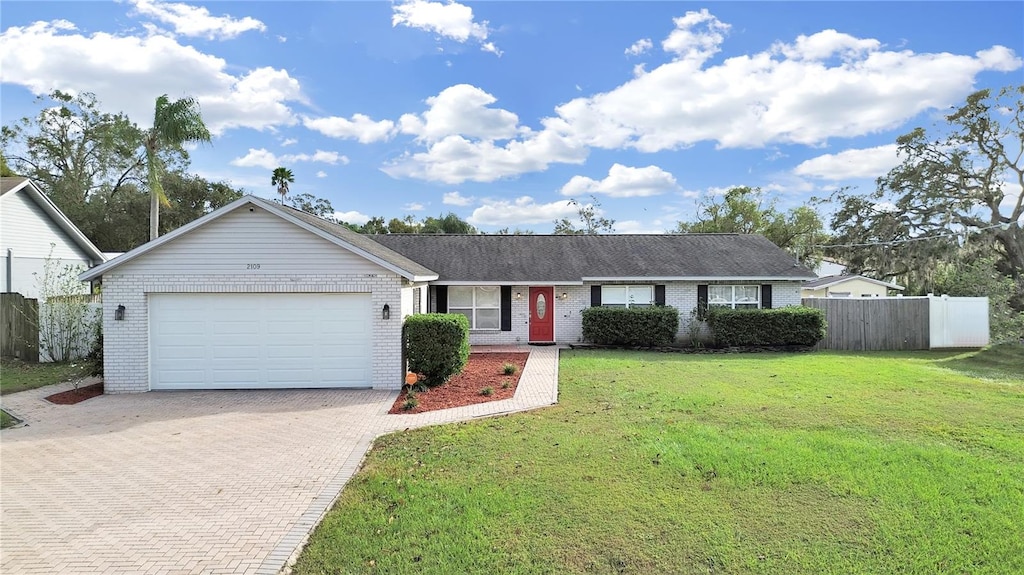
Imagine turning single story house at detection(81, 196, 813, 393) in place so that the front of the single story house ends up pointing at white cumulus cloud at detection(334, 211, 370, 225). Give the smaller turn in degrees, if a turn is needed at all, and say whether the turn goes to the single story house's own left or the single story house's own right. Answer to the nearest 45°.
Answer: approximately 180°

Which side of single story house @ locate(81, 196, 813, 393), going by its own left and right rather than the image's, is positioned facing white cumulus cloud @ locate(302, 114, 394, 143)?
back

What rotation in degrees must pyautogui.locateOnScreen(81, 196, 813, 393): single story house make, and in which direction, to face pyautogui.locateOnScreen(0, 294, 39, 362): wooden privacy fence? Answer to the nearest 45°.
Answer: approximately 135° to its right

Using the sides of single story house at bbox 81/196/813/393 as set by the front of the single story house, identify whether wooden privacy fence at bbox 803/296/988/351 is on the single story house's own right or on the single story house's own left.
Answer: on the single story house's own left

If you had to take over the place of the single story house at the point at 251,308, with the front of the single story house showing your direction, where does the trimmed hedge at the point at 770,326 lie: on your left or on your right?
on your left

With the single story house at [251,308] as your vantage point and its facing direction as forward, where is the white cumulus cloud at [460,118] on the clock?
The white cumulus cloud is roughly at 7 o'clock from the single story house.

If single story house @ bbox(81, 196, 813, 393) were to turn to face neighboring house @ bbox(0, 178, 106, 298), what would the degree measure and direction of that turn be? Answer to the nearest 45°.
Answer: approximately 135° to its right

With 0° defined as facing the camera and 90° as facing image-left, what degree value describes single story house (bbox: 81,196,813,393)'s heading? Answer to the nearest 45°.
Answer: approximately 0°
